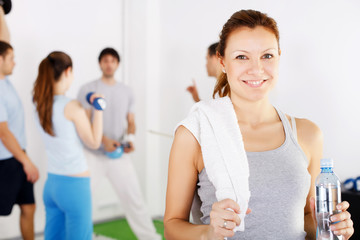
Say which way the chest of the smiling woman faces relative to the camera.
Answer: toward the camera

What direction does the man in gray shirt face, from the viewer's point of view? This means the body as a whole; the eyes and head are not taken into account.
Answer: toward the camera

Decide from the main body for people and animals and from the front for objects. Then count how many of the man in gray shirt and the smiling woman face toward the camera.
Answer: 2

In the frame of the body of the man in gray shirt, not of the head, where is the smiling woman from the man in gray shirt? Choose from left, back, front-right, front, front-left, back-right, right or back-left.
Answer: front

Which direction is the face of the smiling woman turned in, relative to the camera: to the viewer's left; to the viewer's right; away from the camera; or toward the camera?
toward the camera

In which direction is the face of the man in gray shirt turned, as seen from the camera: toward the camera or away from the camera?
toward the camera

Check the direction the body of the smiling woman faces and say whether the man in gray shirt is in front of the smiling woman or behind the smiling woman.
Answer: behind

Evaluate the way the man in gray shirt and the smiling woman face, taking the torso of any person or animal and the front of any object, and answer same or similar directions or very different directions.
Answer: same or similar directions
